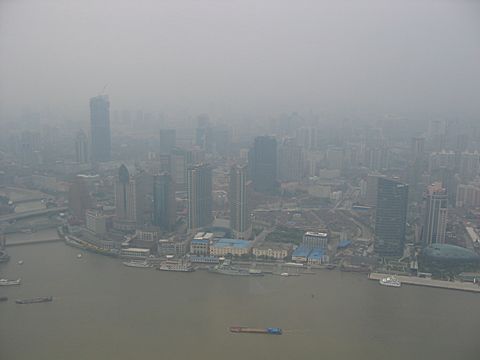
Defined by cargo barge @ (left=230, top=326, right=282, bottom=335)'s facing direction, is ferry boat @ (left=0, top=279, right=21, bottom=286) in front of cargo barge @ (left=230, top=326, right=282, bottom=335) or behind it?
in front

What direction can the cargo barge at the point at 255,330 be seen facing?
to the viewer's left

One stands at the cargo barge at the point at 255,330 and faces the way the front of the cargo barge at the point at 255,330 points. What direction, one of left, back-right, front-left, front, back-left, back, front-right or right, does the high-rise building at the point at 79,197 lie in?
front-right
